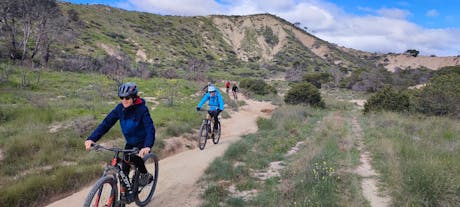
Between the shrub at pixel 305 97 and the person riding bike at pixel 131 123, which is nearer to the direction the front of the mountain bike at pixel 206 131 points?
the person riding bike

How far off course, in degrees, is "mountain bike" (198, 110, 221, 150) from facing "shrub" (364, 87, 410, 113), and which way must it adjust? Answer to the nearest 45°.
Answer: approximately 180°

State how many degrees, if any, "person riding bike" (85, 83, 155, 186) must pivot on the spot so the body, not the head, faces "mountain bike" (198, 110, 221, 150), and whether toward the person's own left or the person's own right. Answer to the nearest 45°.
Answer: approximately 180°

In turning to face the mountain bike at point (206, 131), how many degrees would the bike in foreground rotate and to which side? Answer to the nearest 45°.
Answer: approximately 180°

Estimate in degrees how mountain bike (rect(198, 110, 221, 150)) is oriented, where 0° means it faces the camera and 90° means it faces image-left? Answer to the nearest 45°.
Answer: approximately 45°

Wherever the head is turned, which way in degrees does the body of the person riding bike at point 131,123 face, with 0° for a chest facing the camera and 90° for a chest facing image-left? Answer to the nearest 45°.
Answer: approximately 45°

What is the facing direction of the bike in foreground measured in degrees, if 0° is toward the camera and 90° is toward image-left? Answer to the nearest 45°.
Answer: approximately 45°

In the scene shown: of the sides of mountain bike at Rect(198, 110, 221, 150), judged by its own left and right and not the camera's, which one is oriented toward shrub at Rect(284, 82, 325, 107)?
back

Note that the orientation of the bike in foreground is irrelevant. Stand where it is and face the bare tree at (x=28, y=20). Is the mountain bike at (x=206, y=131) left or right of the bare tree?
right

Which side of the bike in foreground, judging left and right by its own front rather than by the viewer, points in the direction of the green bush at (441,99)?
back

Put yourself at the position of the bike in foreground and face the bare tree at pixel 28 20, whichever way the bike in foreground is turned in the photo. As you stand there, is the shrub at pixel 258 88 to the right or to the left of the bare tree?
right
